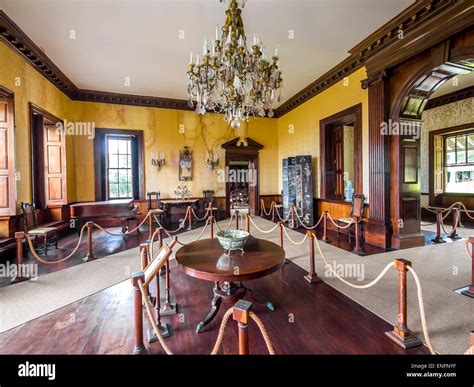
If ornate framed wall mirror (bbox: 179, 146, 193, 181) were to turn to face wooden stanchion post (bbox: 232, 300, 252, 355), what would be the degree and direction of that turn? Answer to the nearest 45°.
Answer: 0° — it already faces it

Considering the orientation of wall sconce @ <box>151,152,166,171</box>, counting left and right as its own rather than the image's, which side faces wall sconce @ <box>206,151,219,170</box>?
left

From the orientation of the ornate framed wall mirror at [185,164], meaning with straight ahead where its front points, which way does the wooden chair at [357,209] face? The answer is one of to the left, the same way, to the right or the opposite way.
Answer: to the right

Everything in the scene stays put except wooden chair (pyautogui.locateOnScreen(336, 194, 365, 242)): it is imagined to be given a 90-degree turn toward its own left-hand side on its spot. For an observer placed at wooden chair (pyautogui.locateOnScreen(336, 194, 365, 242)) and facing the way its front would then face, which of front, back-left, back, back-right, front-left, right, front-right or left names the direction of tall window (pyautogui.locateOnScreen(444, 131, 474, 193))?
left

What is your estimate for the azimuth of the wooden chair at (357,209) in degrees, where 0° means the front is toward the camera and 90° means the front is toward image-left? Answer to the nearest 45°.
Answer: approximately 45°

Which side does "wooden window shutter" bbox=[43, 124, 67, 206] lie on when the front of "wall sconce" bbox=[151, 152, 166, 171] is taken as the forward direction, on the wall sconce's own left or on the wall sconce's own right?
on the wall sconce's own right

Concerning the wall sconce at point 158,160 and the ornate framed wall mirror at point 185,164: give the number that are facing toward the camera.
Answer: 2

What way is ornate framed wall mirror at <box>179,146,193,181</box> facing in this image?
toward the camera

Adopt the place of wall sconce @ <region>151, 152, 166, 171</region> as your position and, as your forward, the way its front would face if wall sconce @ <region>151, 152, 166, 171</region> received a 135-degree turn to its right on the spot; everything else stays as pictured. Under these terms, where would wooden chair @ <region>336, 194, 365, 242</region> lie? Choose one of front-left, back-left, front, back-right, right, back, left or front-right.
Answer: back

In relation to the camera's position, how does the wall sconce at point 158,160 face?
facing the viewer

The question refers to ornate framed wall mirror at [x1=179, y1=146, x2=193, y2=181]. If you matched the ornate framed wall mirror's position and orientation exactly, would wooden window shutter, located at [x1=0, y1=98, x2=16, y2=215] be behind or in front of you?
in front

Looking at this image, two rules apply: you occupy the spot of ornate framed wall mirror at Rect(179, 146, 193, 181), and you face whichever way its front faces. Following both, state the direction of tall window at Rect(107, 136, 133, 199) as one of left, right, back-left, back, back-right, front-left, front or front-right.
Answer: right
